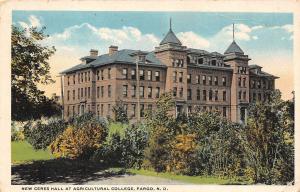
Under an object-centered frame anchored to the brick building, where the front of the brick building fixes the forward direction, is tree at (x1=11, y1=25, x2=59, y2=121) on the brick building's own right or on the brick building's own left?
on the brick building's own right

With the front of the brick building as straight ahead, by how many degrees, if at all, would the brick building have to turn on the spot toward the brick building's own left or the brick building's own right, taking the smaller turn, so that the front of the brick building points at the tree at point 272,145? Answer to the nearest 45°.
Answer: approximately 45° to the brick building's own left
